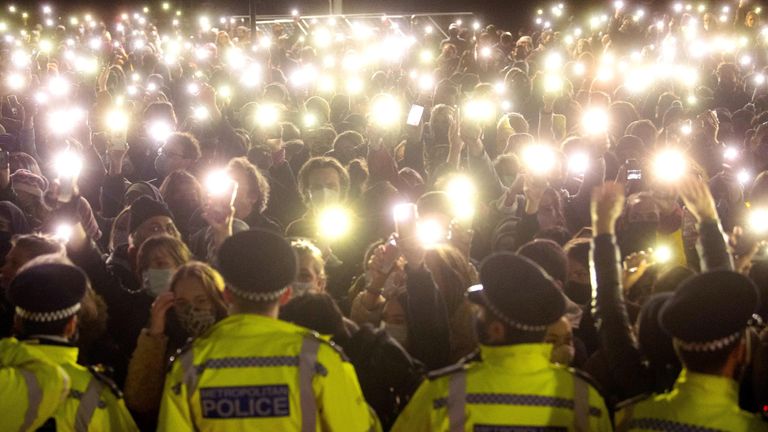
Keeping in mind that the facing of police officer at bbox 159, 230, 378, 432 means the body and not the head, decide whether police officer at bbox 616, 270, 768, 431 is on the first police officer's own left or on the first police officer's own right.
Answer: on the first police officer's own right

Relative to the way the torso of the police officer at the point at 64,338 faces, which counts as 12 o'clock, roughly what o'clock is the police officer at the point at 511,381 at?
the police officer at the point at 511,381 is roughly at 4 o'clock from the police officer at the point at 64,338.

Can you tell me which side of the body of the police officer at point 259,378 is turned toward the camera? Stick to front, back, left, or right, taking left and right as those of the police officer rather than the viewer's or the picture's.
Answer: back

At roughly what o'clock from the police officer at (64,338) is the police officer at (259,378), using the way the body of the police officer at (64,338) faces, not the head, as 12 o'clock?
the police officer at (259,378) is roughly at 4 o'clock from the police officer at (64,338).

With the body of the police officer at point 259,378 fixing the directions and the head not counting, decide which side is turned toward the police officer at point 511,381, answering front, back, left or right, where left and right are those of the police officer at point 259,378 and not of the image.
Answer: right

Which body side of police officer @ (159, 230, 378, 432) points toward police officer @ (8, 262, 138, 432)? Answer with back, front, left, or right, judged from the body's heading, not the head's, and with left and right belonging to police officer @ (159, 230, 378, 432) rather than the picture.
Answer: left

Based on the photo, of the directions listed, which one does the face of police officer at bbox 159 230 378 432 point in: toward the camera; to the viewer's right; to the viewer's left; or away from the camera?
away from the camera

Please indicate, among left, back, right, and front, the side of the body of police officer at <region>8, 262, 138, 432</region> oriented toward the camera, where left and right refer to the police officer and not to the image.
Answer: back

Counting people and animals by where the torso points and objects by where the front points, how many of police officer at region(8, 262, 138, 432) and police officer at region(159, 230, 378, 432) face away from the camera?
2

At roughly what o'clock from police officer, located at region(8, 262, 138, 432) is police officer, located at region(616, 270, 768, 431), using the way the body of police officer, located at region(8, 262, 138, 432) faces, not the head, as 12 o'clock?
police officer, located at region(616, 270, 768, 431) is roughly at 4 o'clock from police officer, located at region(8, 262, 138, 432).
